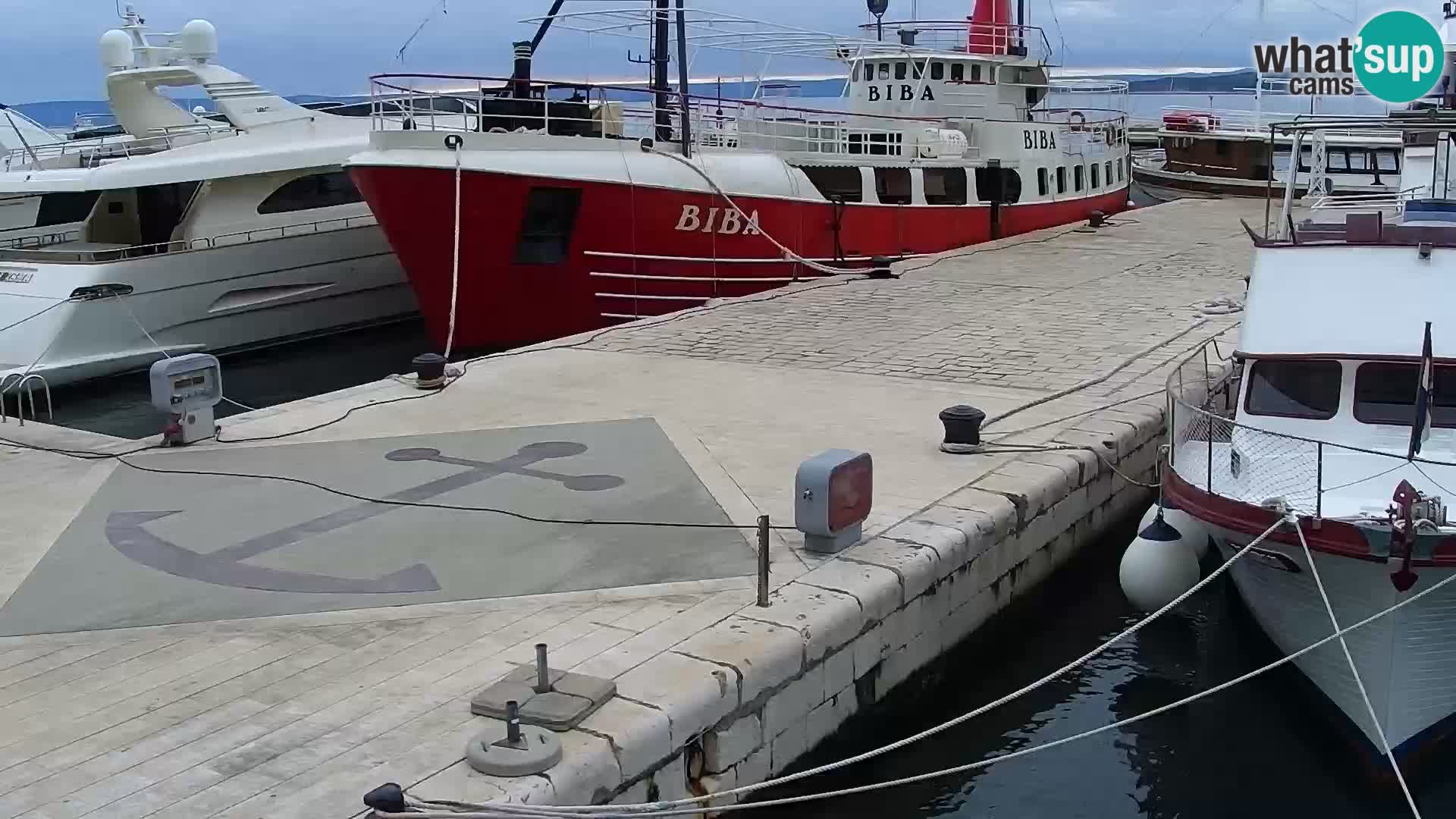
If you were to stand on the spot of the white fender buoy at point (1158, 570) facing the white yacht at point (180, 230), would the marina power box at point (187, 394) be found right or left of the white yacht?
left

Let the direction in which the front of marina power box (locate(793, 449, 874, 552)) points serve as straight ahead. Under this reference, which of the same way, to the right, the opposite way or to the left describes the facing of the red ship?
to the right

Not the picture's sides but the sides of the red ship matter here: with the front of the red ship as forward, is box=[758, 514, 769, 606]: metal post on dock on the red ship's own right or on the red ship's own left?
on the red ship's own left

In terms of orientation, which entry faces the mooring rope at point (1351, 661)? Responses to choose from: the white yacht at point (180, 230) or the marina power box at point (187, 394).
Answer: the marina power box

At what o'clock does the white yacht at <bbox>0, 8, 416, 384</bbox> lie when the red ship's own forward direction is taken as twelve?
The white yacht is roughly at 2 o'clock from the red ship.

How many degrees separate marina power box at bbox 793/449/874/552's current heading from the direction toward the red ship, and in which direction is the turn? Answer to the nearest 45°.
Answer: approximately 135° to its left

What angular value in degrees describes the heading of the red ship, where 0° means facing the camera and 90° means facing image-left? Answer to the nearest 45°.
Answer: approximately 45°

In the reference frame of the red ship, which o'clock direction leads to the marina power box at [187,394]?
The marina power box is roughly at 11 o'clock from the red ship.
